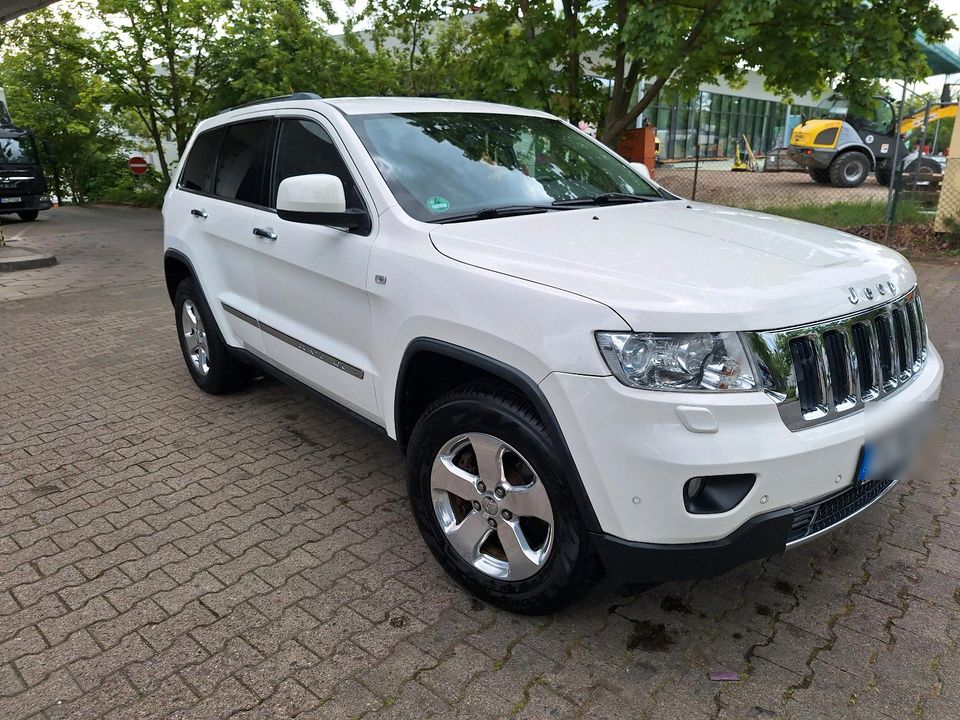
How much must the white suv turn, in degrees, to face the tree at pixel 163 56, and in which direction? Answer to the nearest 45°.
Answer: approximately 180°

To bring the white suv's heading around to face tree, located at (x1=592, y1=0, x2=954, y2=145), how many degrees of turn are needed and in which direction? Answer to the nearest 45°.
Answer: approximately 135° to its left

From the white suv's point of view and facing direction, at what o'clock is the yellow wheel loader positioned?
The yellow wheel loader is roughly at 8 o'clock from the white suv.

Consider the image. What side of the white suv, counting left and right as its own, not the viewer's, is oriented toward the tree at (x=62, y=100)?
back

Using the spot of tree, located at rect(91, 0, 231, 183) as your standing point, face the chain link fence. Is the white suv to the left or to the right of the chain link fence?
right

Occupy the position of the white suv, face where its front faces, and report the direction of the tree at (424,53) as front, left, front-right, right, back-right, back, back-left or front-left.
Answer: back-left

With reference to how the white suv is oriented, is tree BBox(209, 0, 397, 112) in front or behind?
behind

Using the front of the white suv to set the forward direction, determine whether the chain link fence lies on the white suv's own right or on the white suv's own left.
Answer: on the white suv's own left

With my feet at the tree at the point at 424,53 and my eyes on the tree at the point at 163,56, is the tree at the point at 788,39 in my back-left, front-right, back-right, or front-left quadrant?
back-left
